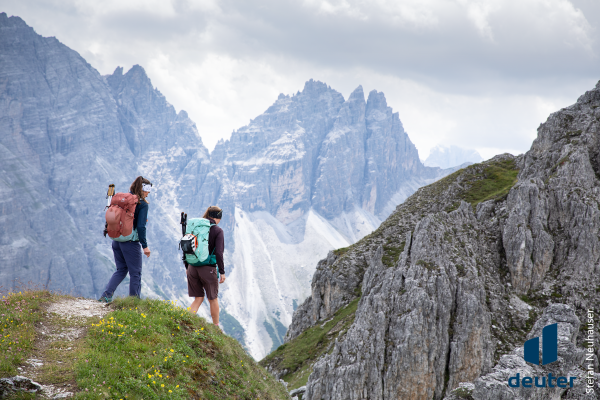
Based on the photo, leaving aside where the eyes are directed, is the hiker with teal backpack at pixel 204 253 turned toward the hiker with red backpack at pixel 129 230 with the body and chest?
no

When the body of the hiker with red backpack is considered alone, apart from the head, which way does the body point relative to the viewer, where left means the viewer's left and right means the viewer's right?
facing away from the viewer and to the right of the viewer

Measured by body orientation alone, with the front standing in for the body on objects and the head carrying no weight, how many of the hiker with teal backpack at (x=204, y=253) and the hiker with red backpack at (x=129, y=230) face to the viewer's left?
0

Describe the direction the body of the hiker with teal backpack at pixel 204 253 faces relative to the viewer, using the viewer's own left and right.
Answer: facing away from the viewer and to the right of the viewer
